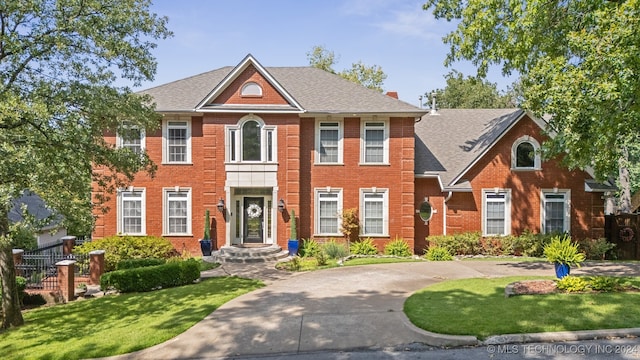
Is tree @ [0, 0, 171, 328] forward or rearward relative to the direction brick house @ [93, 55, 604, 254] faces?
forward

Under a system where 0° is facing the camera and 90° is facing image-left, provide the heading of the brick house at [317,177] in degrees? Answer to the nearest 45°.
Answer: approximately 0°

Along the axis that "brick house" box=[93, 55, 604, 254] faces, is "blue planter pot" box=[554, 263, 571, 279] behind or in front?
in front

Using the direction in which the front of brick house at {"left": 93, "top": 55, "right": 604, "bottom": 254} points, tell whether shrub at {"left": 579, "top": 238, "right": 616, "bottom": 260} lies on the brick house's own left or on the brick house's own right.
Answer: on the brick house's own left
